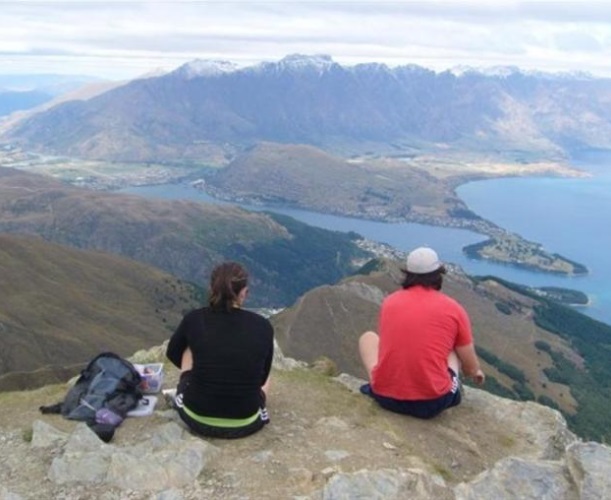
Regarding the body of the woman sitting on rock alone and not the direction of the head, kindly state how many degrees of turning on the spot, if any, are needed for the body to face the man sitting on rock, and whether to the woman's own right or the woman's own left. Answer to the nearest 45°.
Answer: approximately 90° to the woman's own right

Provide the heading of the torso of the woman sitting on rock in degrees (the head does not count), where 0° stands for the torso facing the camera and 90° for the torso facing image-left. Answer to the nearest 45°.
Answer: approximately 180°

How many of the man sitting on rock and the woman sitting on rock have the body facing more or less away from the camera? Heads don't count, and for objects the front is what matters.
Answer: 2

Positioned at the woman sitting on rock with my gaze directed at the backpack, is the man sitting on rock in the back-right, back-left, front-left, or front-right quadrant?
back-right

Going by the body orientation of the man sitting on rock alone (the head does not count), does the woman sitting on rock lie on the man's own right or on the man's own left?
on the man's own left

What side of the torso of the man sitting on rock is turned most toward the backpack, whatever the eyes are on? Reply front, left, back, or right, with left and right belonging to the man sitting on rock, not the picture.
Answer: left

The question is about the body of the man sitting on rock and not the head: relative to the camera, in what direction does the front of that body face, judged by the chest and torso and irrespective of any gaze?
away from the camera

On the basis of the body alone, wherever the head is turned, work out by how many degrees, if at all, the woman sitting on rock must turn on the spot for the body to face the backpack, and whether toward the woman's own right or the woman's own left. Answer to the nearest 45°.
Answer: approximately 45° to the woman's own left
